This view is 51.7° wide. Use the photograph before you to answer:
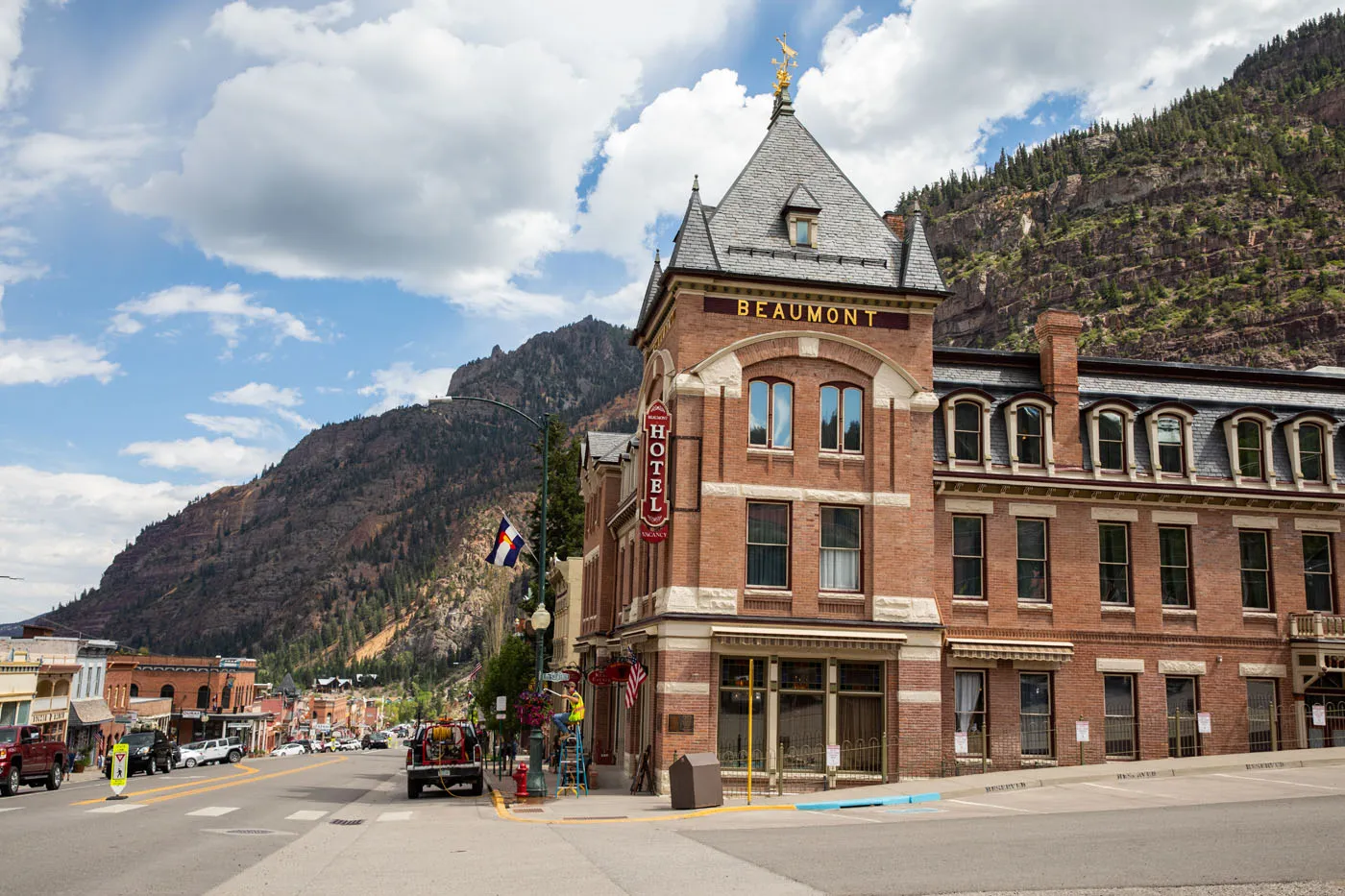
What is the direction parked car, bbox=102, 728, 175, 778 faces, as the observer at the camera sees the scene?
facing the viewer and to the left of the viewer

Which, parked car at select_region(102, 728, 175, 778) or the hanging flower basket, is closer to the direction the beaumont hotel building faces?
the hanging flower basket

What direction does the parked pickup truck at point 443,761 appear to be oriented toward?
away from the camera

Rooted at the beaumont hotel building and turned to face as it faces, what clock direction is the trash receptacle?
The trash receptacle is roughly at 1 o'clock from the beaumont hotel building.

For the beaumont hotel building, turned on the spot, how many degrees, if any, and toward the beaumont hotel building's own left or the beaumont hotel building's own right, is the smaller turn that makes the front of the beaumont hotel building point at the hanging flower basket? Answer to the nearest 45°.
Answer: approximately 45° to the beaumont hotel building's own right

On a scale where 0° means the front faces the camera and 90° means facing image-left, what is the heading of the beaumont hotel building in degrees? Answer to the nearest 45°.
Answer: approximately 0°

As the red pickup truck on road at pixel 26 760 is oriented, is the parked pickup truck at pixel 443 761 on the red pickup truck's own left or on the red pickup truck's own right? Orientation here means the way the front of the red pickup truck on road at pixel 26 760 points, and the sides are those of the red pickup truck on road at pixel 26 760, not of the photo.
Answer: on the red pickup truck's own left

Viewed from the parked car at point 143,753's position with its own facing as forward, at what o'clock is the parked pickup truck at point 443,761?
the parked pickup truck at point 443,761 is roughly at 10 o'clock from the parked car at point 143,753.

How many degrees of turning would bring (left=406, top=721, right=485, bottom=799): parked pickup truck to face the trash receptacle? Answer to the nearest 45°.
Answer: approximately 135° to its right
